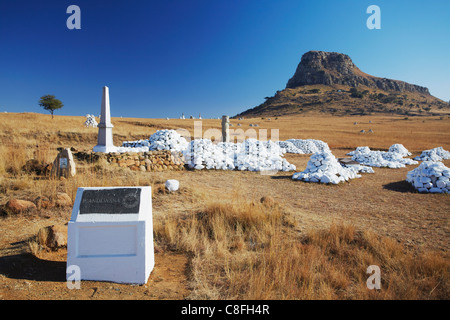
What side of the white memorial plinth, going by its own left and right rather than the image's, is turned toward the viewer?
front

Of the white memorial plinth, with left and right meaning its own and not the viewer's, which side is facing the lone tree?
back

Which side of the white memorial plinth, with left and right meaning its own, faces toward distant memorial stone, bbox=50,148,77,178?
back

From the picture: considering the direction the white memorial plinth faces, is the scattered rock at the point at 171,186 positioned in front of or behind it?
behind

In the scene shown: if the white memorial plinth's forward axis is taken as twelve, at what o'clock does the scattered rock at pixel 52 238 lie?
The scattered rock is roughly at 5 o'clock from the white memorial plinth.

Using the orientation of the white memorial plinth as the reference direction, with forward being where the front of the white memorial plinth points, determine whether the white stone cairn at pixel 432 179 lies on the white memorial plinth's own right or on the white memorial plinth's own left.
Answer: on the white memorial plinth's own left

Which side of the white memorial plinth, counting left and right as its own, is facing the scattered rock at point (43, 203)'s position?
back

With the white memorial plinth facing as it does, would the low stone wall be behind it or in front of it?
behind

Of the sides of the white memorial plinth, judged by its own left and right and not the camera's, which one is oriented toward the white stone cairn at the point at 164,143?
back

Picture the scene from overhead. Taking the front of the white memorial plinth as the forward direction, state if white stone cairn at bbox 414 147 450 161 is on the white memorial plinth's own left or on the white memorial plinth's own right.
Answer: on the white memorial plinth's own left
